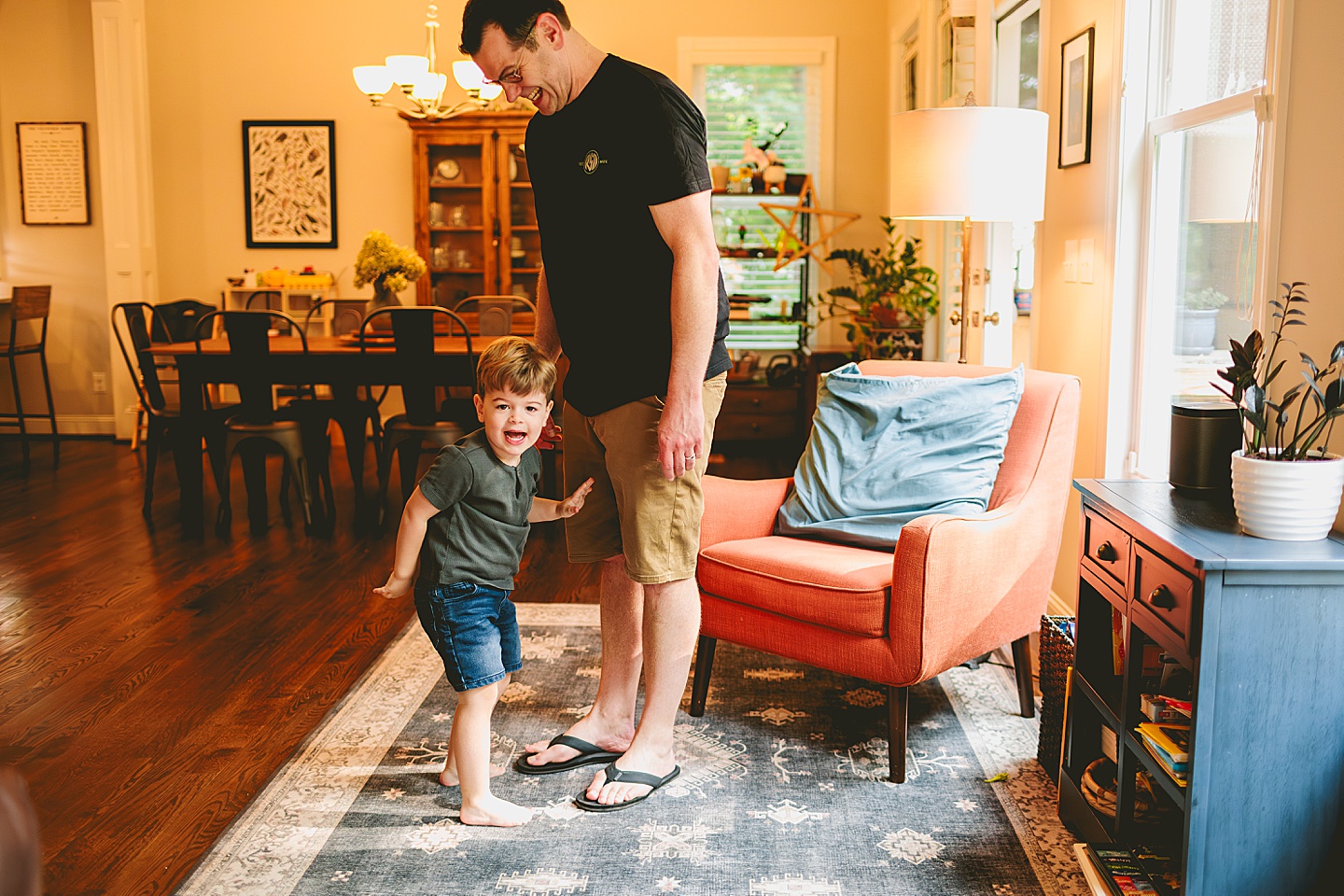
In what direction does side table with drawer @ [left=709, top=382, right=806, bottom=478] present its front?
toward the camera

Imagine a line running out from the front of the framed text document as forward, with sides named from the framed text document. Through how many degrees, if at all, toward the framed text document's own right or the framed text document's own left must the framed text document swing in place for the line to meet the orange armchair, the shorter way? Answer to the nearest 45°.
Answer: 0° — it already faces it

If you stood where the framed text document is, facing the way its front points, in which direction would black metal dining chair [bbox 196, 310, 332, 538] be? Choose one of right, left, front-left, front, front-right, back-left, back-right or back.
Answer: front

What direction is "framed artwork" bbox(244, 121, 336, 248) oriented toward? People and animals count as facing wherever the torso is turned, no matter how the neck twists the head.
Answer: toward the camera

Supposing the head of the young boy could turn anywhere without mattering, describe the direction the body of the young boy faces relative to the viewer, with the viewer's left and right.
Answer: facing the viewer and to the right of the viewer

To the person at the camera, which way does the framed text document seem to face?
facing the viewer

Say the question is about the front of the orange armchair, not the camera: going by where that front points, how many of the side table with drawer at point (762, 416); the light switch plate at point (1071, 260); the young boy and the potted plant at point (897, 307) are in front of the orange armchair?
1

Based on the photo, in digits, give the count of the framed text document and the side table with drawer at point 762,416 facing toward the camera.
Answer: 2

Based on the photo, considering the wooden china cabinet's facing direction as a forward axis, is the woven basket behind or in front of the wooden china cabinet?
in front

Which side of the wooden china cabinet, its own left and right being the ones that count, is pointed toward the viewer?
front

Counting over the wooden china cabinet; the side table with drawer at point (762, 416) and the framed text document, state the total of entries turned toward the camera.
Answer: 3

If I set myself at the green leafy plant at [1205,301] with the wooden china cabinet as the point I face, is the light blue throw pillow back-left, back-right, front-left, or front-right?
front-left
